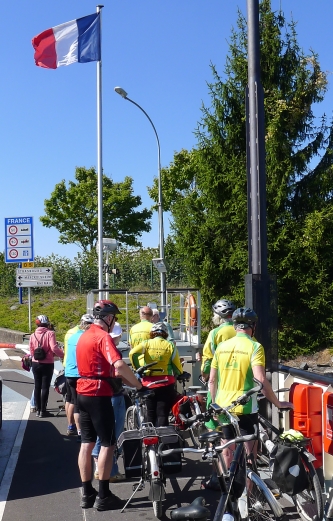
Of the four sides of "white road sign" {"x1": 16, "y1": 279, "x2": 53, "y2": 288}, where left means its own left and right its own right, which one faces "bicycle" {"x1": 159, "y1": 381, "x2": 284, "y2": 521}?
front

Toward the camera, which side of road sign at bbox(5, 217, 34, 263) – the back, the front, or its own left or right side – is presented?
front

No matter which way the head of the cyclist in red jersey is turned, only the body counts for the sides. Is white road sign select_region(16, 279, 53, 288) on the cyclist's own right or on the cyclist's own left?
on the cyclist's own left

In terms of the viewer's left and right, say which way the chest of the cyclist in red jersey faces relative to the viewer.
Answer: facing away from the viewer and to the right of the viewer

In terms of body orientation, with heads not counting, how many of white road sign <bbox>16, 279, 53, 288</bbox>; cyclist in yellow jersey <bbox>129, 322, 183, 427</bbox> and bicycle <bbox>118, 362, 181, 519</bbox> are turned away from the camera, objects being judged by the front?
2

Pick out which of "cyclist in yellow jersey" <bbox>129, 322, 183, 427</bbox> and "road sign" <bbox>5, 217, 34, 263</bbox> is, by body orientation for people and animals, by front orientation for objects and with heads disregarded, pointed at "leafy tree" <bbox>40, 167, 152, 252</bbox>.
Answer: the cyclist in yellow jersey

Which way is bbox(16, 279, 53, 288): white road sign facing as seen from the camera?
toward the camera

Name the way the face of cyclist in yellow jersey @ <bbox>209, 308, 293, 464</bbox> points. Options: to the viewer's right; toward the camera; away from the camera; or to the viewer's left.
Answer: away from the camera

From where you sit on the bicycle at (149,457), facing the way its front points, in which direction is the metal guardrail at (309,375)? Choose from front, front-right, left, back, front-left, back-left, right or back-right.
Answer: right

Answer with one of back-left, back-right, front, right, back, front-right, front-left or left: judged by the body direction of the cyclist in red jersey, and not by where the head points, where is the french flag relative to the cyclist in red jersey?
front-left

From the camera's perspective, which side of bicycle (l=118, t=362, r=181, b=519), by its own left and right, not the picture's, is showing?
back

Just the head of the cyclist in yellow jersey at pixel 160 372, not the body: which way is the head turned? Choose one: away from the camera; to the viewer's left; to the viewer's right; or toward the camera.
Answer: away from the camera

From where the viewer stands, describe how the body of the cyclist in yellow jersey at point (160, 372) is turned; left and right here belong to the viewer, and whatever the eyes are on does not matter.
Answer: facing away from the viewer

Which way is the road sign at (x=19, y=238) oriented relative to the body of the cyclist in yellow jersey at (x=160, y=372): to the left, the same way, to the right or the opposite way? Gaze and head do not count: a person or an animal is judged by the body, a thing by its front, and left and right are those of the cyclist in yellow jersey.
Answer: the opposite way
